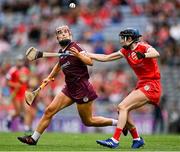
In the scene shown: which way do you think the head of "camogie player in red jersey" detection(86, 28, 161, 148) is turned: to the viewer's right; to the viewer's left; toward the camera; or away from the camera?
to the viewer's left

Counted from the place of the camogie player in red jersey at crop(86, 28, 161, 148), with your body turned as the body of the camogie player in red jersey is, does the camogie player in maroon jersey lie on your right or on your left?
on your right

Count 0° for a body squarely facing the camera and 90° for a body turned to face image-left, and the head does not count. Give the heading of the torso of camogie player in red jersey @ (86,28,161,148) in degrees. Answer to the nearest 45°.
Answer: approximately 45°
